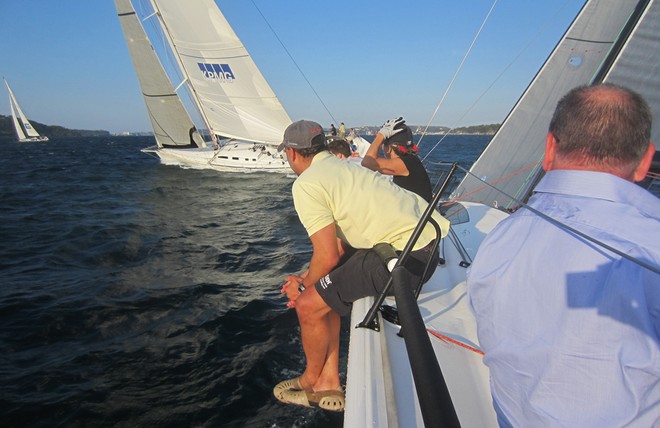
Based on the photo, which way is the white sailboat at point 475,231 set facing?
away from the camera

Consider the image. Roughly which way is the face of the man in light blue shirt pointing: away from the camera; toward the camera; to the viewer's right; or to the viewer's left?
away from the camera

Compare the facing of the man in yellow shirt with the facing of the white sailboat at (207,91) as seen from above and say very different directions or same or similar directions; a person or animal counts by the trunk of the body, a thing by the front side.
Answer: same or similar directions

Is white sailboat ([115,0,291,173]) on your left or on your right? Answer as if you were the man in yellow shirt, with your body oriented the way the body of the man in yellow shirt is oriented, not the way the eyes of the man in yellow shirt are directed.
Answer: on your right

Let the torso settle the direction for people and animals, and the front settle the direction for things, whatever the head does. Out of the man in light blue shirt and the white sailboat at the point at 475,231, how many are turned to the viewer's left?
0

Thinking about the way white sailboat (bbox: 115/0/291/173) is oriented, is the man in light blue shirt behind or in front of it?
behind

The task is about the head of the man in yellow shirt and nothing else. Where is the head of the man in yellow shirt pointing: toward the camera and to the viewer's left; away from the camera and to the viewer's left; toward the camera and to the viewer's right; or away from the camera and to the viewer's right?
away from the camera and to the viewer's left

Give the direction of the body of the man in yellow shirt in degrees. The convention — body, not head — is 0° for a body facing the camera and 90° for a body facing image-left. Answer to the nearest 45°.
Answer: approximately 90°

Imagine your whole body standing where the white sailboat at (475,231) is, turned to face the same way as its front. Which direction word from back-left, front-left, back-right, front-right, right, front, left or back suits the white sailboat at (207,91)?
front-left

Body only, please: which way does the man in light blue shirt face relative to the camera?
away from the camera
